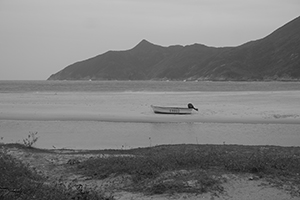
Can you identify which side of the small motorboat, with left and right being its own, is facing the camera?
left
